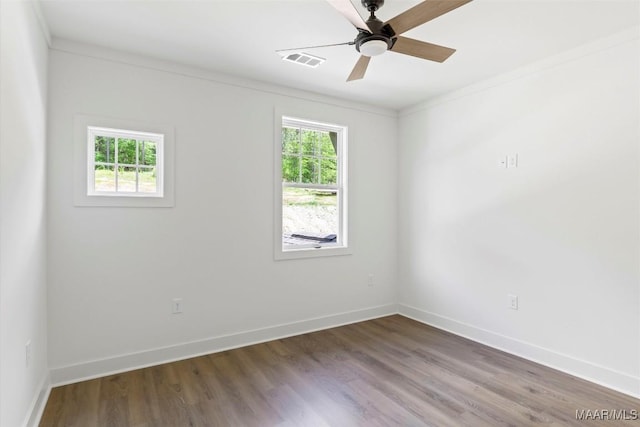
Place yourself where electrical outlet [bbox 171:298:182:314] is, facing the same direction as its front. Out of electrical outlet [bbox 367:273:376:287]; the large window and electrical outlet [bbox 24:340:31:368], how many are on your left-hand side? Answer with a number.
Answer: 2

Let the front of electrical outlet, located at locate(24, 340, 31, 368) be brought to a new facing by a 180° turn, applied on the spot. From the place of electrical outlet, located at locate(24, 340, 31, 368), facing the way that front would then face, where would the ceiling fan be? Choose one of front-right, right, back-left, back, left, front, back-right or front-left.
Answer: back-left

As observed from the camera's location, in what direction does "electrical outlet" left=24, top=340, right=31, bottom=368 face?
facing to the right of the viewer

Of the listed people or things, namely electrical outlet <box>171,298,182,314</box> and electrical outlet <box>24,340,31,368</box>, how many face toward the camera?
1

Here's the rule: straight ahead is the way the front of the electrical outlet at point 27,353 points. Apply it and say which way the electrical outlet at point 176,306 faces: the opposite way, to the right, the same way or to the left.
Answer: to the right

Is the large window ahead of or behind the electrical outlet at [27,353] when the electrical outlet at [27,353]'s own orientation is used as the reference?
ahead

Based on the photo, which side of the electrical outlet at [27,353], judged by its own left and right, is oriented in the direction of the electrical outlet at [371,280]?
front

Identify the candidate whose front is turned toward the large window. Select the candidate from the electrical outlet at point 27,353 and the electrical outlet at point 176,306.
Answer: the electrical outlet at point 27,353

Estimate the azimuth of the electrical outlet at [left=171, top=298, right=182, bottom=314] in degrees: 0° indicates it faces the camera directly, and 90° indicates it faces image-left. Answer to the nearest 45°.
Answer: approximately 0°
